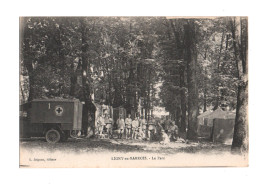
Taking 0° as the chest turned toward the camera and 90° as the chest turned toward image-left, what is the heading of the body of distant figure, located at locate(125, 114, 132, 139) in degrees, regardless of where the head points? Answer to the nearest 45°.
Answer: approximately 0°

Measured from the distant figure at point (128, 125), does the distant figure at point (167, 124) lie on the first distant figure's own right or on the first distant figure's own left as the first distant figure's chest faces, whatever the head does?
on the first distant figure's own left

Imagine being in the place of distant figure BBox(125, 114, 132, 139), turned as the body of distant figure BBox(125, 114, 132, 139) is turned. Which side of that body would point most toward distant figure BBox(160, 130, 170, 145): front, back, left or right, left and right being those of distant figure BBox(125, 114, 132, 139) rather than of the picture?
left
